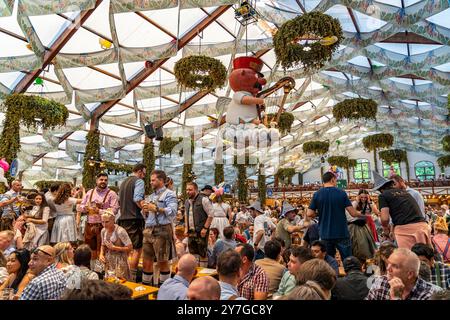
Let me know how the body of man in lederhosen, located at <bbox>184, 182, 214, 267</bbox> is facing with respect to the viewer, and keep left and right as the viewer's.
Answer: facing the viewer and to the left of the viewer

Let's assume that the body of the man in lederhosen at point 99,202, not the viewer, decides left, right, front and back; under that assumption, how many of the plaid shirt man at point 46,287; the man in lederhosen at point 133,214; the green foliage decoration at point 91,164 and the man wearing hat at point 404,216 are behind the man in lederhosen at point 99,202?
1

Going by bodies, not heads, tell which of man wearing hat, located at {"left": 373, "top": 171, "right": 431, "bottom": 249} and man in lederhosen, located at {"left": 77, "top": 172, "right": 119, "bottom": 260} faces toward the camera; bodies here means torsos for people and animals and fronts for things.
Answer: the man in lederhosen

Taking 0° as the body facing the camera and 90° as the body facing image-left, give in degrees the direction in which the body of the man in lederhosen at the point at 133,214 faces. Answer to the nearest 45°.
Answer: approximately 225°

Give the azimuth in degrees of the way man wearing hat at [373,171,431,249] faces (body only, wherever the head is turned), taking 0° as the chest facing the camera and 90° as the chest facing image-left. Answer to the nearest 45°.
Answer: approximately 135°

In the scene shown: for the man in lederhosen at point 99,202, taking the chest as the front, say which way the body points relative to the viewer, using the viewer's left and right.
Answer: facing the viewer

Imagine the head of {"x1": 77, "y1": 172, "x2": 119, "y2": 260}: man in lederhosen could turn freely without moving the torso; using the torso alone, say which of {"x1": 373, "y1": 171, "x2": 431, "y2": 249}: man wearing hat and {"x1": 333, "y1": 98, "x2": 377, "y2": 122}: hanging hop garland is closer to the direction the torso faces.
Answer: the man wearing hat

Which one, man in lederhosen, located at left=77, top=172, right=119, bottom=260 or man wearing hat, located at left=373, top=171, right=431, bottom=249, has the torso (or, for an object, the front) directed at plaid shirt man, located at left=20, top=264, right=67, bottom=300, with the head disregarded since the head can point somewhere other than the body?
the man in lederhosen

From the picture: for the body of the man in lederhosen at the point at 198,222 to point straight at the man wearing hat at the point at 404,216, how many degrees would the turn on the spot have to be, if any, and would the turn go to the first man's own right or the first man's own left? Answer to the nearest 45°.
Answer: approximately 90° to the first man's own left

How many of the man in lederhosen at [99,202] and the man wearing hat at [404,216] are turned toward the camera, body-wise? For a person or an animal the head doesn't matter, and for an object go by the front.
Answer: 1

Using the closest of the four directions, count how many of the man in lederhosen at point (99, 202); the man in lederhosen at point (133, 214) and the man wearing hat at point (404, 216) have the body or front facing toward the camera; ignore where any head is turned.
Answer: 1

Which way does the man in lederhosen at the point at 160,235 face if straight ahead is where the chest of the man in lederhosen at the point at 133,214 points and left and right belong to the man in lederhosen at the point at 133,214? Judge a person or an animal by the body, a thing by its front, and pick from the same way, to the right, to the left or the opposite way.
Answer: the opposite way

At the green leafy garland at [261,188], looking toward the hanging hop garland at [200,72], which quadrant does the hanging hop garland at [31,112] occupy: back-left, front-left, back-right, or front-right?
front-right

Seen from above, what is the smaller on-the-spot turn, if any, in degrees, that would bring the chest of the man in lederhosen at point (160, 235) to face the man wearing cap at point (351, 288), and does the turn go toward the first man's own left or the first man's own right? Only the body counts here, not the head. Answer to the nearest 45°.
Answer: approximately 90° to the first man's own left
